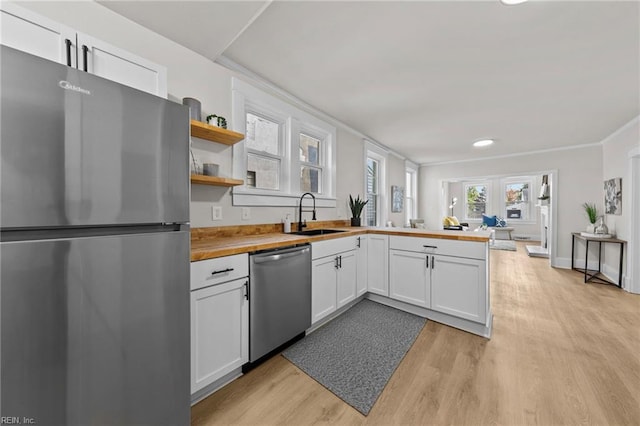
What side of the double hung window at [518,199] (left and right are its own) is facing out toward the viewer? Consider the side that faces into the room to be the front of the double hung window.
front

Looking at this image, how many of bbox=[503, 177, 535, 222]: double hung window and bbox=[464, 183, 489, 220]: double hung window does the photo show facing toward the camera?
2

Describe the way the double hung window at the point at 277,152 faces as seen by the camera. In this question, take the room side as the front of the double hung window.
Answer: facing the viewer and to the right of the viewer

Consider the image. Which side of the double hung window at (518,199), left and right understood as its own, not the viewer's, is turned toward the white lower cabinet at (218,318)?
front

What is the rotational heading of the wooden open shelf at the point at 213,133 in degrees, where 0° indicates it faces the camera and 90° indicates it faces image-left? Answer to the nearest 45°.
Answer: approximately 315°

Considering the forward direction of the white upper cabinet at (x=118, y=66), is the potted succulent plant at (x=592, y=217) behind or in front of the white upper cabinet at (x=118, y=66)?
in front

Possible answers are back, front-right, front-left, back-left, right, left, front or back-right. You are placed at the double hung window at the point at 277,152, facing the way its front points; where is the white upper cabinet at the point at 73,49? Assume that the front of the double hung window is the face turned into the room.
right

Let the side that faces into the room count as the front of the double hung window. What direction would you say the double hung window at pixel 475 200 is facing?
toward the camera

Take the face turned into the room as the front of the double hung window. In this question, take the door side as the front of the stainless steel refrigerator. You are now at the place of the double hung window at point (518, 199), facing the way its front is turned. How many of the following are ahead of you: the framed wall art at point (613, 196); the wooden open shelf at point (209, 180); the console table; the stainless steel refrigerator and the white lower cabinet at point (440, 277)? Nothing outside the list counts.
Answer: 5
